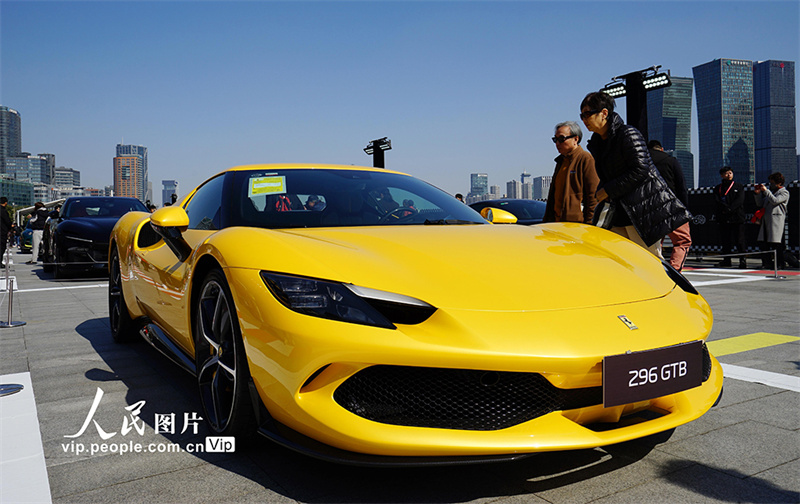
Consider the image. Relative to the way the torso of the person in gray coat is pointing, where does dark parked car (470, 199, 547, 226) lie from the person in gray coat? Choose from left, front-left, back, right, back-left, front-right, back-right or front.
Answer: front-left

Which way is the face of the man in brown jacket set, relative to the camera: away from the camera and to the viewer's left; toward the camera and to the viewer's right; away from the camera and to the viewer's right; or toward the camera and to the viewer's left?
toward the camera and to the viewer's left

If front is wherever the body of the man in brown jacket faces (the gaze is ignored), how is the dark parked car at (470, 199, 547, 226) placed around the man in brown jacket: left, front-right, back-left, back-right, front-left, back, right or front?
back-right

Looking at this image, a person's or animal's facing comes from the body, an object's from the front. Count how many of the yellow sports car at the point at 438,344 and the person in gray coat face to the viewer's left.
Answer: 1

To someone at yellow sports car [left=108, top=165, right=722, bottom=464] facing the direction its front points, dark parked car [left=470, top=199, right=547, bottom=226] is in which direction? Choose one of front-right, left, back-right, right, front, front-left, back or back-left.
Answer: back-left

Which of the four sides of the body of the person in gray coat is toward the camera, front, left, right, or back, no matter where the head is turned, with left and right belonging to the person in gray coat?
left

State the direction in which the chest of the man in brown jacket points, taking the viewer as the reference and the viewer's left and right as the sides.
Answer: facing the viewer and to the left of the viewer

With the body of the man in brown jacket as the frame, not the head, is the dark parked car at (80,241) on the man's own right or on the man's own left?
on the man's own right

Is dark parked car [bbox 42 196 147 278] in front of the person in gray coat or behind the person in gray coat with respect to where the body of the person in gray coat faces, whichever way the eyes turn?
in front

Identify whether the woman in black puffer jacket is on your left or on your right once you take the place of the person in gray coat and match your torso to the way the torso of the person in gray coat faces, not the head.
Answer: on your left

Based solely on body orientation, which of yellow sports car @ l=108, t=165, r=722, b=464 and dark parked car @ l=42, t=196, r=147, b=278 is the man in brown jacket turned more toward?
the yellow sports car

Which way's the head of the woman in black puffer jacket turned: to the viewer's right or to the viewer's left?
to the viewer's left
